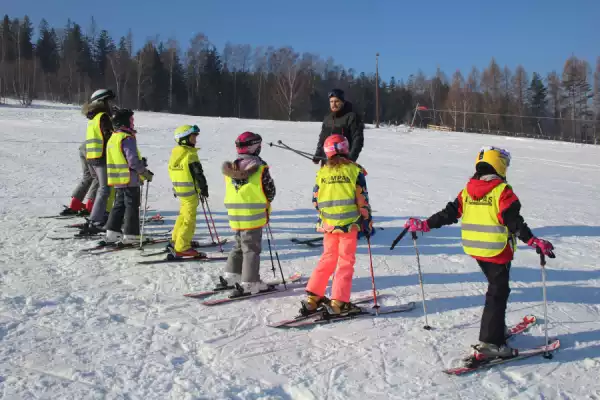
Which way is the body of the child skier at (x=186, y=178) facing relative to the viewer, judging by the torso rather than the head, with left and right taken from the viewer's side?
facing away from the viewer and to the right of the viewer

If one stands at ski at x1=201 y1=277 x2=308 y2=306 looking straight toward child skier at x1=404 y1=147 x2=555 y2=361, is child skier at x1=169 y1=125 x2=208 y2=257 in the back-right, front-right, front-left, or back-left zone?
back-left

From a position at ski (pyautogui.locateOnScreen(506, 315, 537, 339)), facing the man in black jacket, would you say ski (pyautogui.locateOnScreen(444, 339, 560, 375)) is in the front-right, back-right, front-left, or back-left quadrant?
back-left

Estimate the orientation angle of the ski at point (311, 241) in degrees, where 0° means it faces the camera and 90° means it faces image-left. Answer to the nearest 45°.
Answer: approximately 90°

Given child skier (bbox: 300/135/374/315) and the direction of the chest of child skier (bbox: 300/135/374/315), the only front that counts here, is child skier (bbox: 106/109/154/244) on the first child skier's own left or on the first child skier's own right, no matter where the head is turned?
on the first child skier's own left

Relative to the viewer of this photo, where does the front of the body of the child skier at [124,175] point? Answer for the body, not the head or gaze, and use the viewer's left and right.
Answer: facing away from the viewer and to the right of the viewer
